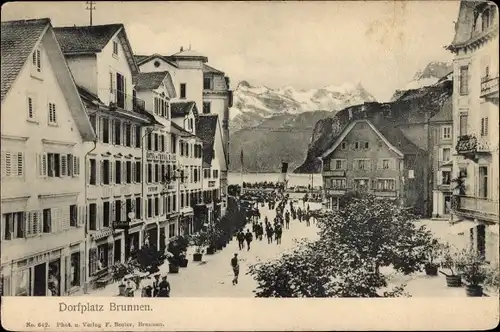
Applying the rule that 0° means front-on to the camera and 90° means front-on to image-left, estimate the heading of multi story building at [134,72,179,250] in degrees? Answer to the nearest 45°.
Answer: approximately 315°

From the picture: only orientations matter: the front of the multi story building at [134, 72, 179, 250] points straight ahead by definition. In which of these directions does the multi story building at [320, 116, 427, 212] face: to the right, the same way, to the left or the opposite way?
to the right

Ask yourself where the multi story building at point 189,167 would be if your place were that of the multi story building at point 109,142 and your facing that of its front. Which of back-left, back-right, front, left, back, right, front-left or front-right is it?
front-left
